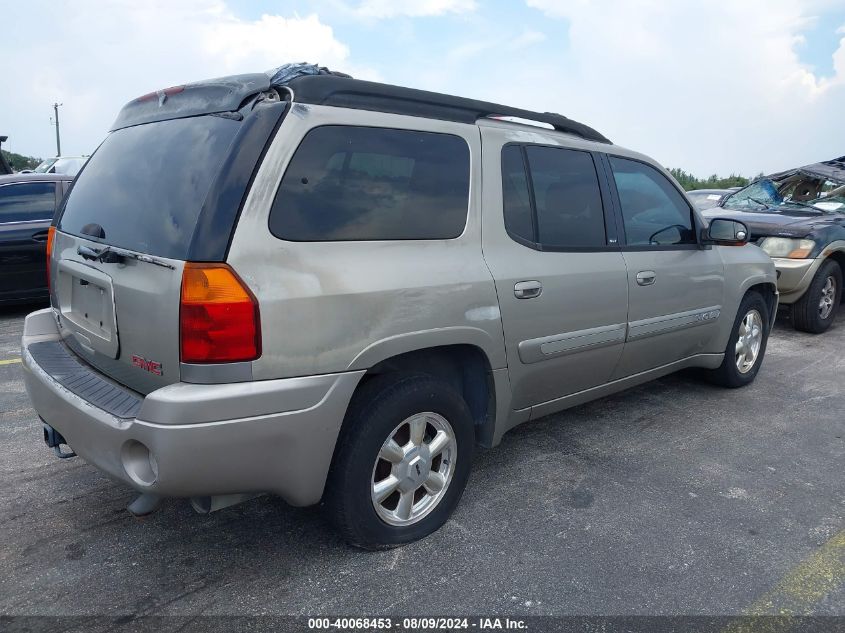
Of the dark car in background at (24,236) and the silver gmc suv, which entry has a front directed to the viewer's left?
the dark car in background

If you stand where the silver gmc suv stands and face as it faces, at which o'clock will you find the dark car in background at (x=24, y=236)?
The dark car in background is roughly at 9 o'clock from the silver gmc suv.

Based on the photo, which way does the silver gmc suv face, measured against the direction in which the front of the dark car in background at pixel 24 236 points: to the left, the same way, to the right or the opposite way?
the opposite way

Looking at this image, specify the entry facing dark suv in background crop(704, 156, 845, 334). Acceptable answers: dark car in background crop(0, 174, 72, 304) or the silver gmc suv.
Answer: the silver gmc suv

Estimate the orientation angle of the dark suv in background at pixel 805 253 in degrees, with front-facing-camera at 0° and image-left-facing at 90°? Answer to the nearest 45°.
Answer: approximately 45°

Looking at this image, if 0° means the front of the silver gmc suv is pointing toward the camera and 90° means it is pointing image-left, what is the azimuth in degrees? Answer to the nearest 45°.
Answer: approximately 225°

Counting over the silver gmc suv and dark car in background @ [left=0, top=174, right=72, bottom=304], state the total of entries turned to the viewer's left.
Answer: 1

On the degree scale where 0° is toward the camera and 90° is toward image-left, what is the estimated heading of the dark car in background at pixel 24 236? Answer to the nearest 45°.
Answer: approximately 90°
